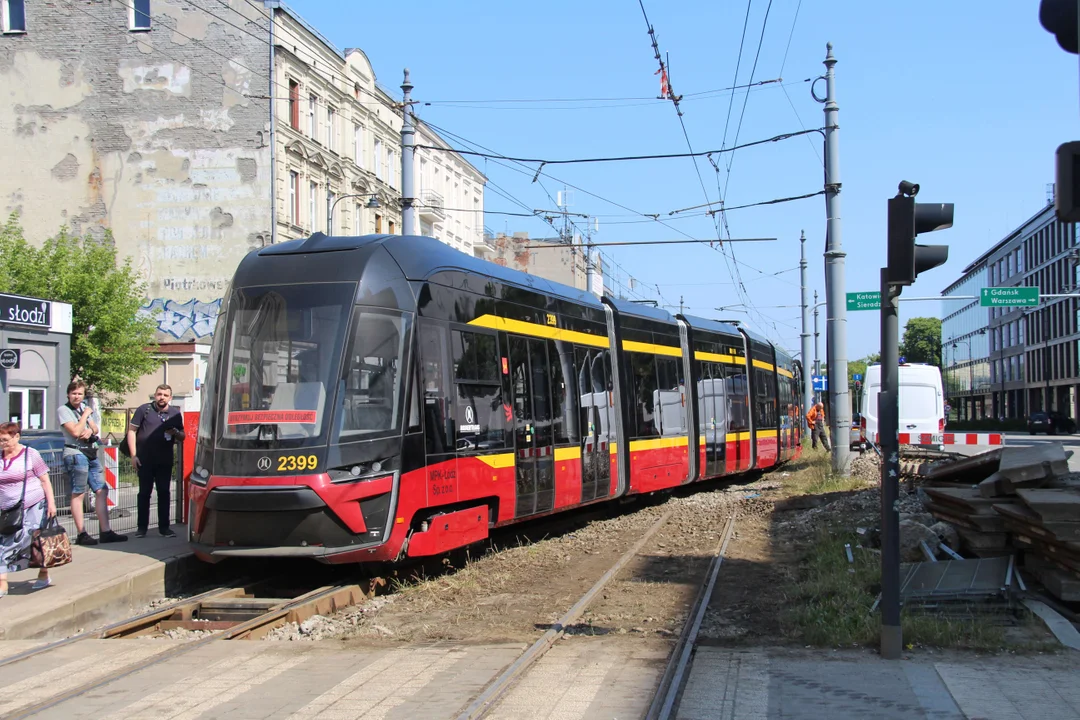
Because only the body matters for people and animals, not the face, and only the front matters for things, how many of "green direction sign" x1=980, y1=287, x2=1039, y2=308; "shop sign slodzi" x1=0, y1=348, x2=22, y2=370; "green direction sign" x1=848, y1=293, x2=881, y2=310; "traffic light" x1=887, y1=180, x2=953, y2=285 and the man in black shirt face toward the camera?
4

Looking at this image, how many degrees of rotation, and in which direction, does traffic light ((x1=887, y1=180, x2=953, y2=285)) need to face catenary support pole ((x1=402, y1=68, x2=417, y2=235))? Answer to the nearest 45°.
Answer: approximately 135° to its left

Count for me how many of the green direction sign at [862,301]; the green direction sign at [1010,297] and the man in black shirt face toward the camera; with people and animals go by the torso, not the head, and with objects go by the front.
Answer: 3

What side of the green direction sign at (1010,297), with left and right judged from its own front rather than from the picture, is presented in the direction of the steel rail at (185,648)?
front

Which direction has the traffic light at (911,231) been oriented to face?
to the viewer's right

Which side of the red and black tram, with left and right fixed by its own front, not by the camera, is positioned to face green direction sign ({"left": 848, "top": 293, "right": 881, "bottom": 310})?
back

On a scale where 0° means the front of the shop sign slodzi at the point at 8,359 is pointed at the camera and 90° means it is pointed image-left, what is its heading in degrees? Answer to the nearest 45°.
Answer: approximately 0°
